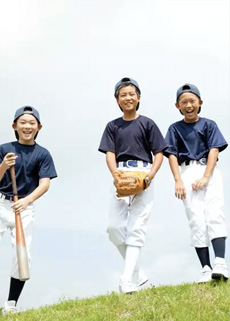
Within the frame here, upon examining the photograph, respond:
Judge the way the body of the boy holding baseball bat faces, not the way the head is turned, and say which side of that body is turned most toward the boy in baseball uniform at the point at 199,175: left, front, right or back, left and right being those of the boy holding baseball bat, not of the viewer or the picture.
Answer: left

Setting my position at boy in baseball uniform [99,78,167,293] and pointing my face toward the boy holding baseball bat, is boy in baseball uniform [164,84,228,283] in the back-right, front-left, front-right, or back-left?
back-right

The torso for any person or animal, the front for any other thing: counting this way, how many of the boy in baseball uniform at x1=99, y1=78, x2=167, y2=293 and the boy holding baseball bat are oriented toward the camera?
2

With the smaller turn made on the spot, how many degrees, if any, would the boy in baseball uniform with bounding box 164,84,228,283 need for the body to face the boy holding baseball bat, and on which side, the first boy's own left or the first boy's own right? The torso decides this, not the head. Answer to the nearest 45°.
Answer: approximately 90° to the first boy's own right

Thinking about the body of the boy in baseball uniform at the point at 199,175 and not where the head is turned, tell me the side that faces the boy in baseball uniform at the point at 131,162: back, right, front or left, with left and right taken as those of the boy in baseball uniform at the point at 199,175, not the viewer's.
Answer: right

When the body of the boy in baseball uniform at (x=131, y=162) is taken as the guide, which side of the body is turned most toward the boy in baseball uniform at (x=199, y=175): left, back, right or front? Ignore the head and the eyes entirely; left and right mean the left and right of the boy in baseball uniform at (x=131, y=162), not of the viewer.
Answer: left

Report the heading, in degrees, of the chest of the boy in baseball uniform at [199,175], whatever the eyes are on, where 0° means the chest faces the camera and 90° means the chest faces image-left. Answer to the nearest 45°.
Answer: approximately 0°
